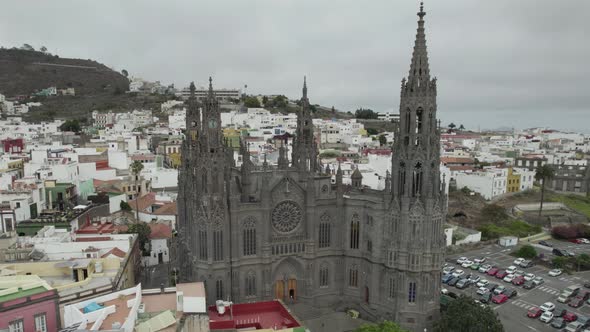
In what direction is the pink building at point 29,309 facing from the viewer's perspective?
toward the camera

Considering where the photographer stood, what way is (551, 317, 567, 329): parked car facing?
facing the viewer and to the left of the viewer

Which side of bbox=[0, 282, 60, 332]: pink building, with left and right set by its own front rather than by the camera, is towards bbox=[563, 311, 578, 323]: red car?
left

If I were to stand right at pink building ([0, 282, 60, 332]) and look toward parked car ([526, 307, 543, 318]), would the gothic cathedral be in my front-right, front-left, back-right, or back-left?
front-left

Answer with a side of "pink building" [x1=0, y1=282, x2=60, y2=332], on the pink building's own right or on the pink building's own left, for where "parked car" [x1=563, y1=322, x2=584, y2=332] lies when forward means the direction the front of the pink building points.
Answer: on the pink building's own left
